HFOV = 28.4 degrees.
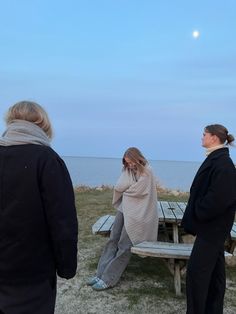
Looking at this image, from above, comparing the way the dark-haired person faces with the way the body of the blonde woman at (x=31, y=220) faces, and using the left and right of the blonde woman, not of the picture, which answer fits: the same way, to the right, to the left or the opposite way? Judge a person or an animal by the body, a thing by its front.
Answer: to the left

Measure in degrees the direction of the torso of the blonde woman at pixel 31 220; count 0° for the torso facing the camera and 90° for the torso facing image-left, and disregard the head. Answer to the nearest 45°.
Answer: approximately 180°

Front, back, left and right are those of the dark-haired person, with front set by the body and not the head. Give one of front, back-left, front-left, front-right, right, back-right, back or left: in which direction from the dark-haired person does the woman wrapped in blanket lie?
front-right

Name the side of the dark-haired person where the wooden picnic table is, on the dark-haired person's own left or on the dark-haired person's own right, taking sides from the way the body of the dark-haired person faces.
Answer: on the dark-haired person's own right

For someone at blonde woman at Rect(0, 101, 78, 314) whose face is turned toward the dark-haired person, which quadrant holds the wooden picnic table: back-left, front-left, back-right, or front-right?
front-left

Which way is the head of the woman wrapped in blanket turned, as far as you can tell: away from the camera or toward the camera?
toward the camera

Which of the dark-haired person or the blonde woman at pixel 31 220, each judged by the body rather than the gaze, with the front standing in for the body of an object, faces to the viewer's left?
the dark-haired person

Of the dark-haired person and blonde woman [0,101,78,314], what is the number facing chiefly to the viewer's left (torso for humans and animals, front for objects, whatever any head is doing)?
1

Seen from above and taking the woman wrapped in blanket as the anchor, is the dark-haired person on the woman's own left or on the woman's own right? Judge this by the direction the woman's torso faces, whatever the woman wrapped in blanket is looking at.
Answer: on the woman's own left

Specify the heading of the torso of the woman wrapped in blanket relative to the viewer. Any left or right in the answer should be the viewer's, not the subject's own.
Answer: facing the viewer and to the left of the viewer

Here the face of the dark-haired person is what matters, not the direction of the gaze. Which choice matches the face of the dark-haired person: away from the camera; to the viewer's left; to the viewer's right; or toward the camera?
to the viewer's left

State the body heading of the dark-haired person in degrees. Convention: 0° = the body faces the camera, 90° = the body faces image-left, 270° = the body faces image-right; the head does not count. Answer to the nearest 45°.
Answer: approximately 90°
